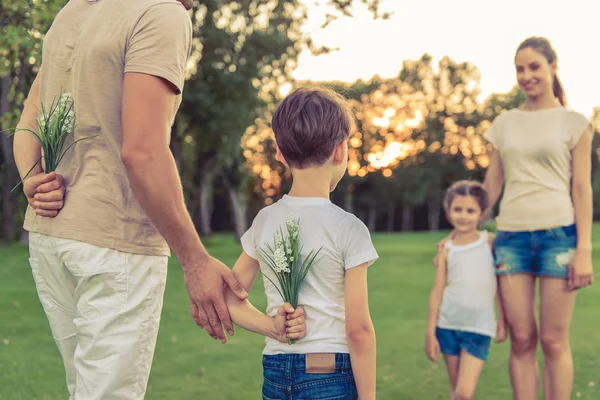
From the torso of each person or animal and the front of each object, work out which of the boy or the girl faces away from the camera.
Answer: the boy

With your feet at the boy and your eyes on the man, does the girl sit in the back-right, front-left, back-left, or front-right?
back-right

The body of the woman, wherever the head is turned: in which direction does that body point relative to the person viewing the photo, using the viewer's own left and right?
facing the viewer

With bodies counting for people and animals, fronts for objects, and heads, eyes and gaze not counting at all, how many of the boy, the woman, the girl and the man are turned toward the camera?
2

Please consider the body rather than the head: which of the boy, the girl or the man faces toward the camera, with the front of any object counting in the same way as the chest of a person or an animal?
the girl

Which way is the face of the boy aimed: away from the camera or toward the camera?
away from the camera

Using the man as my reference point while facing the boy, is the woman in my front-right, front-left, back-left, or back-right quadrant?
front-left

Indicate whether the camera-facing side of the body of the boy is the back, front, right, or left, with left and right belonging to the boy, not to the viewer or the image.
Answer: back

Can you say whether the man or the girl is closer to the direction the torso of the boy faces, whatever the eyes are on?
the girl

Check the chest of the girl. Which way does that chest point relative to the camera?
toward the camera

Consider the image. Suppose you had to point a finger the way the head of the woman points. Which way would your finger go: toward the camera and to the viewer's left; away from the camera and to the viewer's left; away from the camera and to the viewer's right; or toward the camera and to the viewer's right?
toward the camera and to the viewer's left

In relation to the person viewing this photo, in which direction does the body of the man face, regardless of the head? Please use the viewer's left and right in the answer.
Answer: facing away from the viewer and to the right of the viewer

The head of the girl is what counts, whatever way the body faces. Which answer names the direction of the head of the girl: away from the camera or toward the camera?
toward the camera

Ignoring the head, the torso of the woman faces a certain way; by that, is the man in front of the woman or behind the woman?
in front

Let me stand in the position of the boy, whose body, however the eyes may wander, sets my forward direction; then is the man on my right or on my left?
on my left

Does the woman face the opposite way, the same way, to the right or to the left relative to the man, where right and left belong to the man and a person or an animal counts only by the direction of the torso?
the opposite way

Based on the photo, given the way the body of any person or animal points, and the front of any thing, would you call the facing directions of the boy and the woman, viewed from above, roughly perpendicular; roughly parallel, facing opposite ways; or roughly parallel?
roughly parallel, facing opposite ways

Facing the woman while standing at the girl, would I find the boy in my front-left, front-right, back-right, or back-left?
back-right
